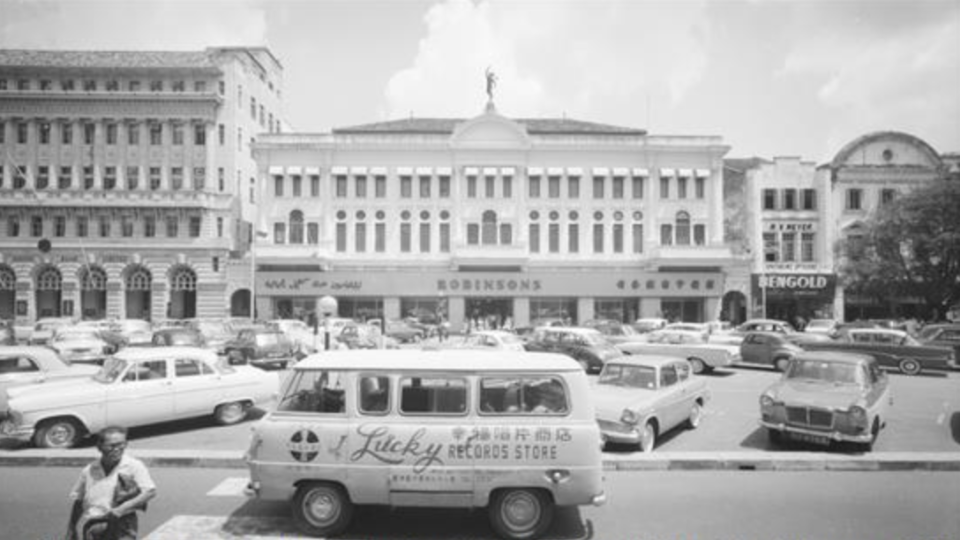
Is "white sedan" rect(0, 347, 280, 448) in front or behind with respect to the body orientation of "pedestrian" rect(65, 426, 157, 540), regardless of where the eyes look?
behind

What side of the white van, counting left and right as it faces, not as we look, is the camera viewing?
left

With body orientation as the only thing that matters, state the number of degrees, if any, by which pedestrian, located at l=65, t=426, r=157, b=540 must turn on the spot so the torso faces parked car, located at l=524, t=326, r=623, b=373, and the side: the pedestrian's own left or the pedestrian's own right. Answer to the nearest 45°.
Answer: approximately 135° to the pedestrian's own left

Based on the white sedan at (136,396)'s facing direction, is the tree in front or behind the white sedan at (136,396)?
behind

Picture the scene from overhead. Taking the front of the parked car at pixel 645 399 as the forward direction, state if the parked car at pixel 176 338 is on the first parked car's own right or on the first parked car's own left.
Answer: on the first parked car's own right
